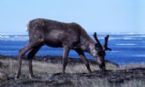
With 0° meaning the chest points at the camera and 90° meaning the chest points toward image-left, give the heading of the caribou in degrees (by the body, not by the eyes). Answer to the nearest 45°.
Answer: approximately 270°
